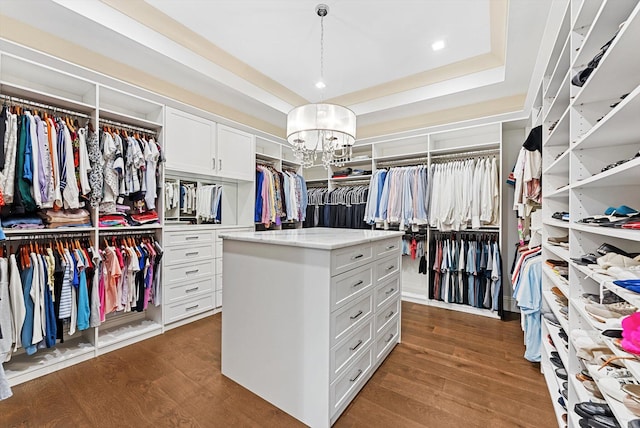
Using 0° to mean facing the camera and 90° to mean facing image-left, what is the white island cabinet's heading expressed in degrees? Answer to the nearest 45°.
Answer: approximately 315°

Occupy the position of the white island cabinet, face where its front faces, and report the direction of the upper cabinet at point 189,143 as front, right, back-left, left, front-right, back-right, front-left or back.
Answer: back

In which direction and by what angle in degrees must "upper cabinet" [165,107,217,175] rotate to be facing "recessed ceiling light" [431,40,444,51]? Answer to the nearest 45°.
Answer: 0° — it already faces it

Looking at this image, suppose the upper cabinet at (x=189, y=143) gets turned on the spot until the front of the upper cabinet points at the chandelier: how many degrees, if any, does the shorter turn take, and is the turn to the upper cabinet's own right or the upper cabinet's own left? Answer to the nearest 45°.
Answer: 0° — it already faces it

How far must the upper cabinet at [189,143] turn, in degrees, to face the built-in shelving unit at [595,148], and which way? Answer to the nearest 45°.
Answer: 0° — it already faces it

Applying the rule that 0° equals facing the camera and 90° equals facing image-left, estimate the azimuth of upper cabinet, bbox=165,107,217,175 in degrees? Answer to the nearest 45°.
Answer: approximately 315°
